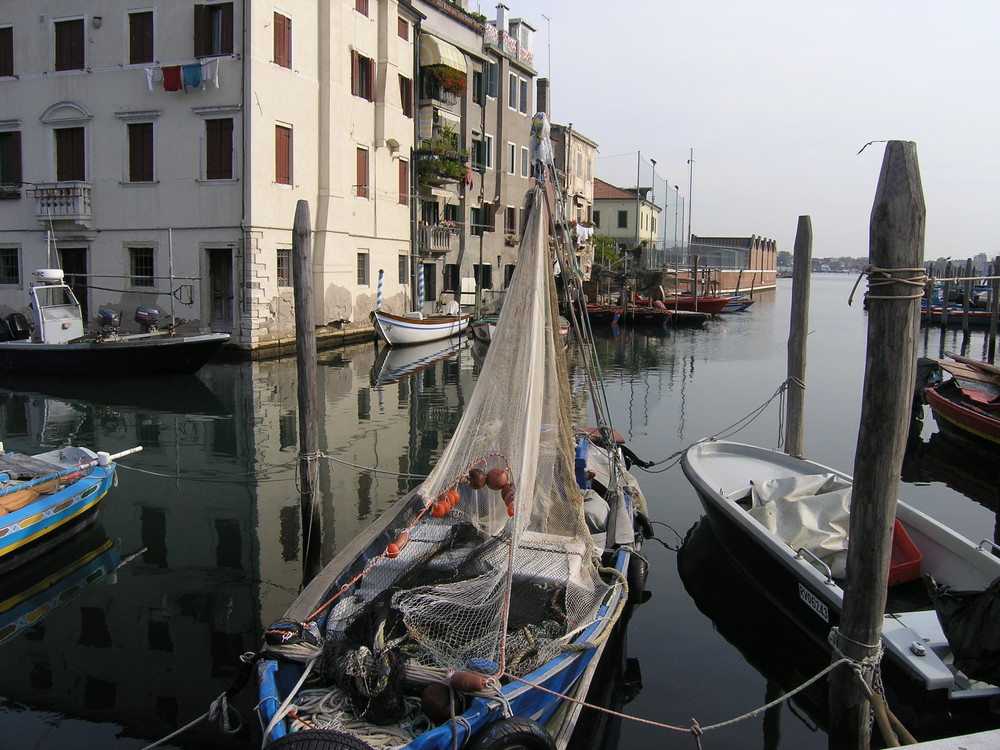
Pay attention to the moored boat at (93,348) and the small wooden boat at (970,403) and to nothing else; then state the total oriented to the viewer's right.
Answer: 1

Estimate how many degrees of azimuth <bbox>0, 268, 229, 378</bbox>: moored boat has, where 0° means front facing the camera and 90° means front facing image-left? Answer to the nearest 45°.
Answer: approximately 270°

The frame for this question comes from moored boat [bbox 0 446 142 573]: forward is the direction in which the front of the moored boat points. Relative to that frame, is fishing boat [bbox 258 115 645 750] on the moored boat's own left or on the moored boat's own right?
on the moored boat's own right

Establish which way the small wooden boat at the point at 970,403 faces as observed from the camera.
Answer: facing away from the viewer and to the left of the viewer

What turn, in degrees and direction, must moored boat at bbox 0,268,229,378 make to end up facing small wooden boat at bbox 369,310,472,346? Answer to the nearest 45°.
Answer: approximately 45° to its left

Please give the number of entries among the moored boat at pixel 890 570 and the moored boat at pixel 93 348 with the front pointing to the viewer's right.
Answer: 1

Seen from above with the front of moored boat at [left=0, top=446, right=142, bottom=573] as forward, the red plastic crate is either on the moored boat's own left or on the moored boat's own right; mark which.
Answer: on the moored boat's own right

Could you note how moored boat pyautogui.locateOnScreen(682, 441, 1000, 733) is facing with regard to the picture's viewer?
facing away from the viewer and to the left of the viewer
